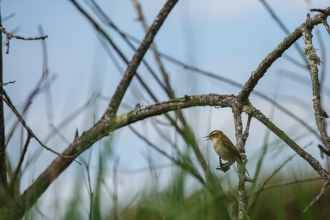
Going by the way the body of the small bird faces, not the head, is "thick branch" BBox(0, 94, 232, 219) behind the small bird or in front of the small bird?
in front

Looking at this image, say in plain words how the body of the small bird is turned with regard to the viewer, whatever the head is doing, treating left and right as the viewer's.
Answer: facing to the left of the viewer
